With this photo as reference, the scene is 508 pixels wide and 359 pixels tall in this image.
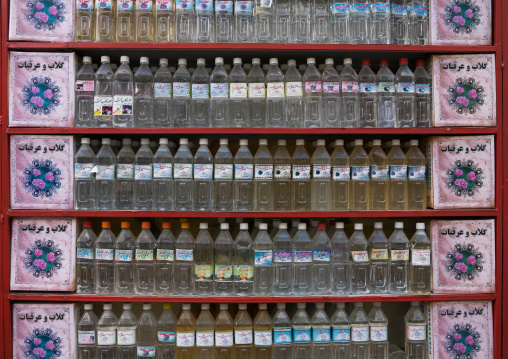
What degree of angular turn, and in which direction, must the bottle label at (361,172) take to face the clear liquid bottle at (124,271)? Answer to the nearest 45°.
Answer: approximately 90° to its right

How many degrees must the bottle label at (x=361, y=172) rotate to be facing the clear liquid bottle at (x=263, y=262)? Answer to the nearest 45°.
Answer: approximately 90° to its right

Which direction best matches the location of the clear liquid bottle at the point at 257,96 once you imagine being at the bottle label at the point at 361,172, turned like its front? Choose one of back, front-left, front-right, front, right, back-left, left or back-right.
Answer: right

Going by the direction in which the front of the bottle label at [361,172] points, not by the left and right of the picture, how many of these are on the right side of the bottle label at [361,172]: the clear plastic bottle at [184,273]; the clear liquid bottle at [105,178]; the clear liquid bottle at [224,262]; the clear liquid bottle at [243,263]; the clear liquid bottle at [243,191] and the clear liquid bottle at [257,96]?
6

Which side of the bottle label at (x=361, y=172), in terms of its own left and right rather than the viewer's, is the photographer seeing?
front

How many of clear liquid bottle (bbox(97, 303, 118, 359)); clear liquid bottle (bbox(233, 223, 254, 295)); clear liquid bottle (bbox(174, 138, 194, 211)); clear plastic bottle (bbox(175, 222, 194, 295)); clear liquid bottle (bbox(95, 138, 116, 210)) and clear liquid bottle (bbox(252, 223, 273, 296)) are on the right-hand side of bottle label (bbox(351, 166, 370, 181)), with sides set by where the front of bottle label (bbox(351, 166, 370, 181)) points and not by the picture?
6

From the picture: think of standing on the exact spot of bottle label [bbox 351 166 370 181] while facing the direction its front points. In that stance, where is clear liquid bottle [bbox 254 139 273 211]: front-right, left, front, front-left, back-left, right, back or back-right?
right

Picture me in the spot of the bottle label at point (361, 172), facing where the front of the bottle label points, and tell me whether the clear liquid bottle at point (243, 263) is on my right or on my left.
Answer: on my right

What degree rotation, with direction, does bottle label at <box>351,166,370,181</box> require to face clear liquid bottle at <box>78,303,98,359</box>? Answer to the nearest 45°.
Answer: approximately 90° to its right

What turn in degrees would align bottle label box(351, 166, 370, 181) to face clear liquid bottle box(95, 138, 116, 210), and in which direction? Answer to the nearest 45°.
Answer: approximately 90° to its right

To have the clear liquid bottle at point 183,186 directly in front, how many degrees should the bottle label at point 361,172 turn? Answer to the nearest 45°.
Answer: approximately 90° to its right

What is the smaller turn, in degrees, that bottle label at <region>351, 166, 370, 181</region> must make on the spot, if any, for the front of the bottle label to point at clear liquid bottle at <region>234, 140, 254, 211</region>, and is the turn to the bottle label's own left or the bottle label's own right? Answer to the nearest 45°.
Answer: approximately 90° to the bottle label's own right

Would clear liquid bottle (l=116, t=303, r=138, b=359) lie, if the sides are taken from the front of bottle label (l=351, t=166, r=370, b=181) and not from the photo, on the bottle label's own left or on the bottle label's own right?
on the bottle label's own right

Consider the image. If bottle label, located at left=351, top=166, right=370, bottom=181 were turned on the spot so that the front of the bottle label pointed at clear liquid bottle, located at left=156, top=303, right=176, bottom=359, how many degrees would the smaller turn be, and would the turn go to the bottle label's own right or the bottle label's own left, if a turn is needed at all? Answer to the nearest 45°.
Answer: approximately 90° to the bottle label's own right
